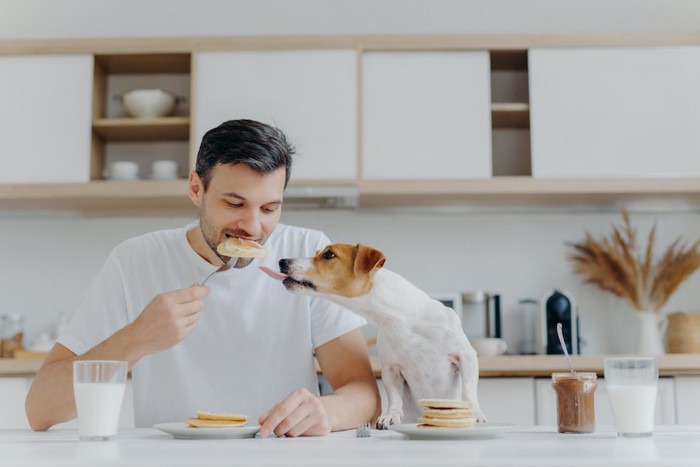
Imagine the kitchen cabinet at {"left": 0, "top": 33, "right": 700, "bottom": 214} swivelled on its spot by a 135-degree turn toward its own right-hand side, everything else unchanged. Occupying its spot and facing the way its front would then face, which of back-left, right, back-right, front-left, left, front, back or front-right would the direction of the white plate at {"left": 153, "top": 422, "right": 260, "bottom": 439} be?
back-left

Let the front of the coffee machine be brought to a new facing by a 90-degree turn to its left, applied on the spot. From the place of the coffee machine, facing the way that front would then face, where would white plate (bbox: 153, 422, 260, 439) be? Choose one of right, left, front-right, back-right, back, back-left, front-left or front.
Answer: right

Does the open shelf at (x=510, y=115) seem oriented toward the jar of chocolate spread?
yes

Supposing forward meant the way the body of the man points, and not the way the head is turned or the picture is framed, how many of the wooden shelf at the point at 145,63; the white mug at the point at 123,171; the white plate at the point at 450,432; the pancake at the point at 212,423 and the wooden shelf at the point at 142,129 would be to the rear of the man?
3

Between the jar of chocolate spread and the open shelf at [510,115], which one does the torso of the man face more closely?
the jar of chocolate spread

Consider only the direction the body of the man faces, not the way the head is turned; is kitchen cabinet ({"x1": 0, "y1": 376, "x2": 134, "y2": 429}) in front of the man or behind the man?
behind

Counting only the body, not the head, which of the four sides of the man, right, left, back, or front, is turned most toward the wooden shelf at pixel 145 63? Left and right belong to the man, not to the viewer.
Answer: back

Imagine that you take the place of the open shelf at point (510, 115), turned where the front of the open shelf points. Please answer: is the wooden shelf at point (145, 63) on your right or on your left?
on your right

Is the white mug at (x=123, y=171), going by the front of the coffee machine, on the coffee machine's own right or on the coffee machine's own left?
on the coffee machine's own right

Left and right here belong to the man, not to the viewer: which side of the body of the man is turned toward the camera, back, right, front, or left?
front

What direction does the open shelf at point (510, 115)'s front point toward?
toward the camera

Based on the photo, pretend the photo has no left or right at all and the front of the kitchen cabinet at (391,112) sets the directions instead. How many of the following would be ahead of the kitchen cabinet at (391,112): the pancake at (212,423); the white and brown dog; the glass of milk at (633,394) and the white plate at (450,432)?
4

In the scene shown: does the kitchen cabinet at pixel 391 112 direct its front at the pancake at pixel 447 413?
yes
